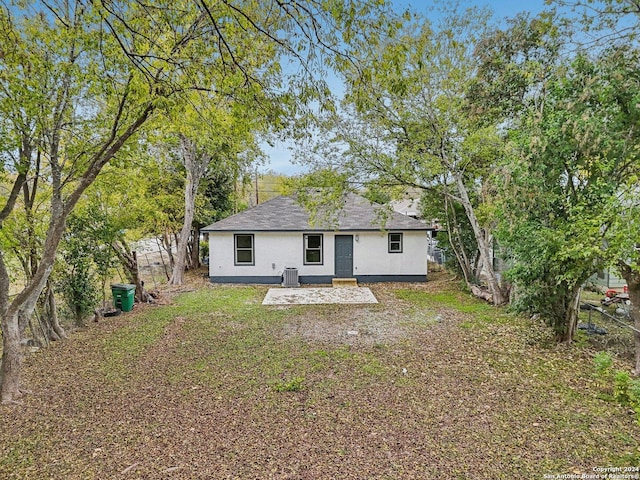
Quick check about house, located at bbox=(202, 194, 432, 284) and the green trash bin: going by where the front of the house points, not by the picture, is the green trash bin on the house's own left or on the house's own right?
on the house's own right

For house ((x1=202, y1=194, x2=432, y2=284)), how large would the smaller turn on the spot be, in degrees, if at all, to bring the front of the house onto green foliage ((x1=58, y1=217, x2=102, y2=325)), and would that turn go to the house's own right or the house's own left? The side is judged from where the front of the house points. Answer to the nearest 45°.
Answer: approximately 45° to the house's own right

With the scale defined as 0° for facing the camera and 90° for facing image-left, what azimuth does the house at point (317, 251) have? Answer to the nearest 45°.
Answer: approximately 0°

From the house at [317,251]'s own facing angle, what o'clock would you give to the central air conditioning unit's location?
The central air conditioning unit is roughly at 2 o'clock from the house.

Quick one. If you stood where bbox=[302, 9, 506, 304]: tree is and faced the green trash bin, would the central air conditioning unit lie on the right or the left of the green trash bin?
right
